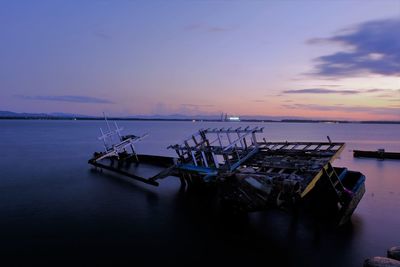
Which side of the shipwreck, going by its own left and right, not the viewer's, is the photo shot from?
left
